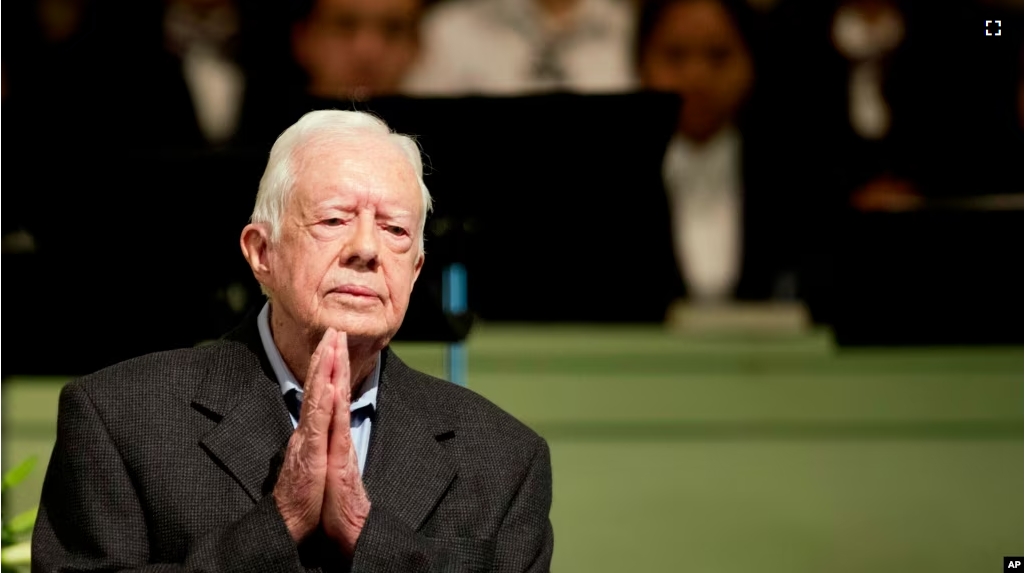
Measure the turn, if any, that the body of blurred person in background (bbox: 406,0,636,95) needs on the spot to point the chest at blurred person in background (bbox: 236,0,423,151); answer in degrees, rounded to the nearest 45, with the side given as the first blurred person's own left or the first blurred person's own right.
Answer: approximately 90° to the first blurred person's own right

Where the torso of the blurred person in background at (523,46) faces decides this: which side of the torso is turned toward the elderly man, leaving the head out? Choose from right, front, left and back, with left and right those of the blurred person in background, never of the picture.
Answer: front

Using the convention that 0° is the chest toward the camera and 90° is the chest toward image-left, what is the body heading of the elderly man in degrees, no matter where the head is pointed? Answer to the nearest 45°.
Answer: approximately 0°

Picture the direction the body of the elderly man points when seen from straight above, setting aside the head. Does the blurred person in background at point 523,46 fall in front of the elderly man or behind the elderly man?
behind

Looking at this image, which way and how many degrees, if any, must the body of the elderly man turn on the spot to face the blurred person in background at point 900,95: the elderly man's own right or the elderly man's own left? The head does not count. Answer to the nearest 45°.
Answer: approximately 135° to the elderly man's own left

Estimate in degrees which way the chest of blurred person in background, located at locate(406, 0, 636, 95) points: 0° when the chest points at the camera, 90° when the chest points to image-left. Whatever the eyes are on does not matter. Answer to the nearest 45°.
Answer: approximately 0°

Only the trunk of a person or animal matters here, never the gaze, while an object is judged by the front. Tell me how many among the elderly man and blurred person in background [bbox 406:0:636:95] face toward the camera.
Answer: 2

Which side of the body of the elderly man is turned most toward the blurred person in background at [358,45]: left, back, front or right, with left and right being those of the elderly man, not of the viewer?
back

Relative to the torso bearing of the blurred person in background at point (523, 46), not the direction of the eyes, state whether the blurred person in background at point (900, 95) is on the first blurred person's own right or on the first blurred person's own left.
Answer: on the first blurred person's own left
